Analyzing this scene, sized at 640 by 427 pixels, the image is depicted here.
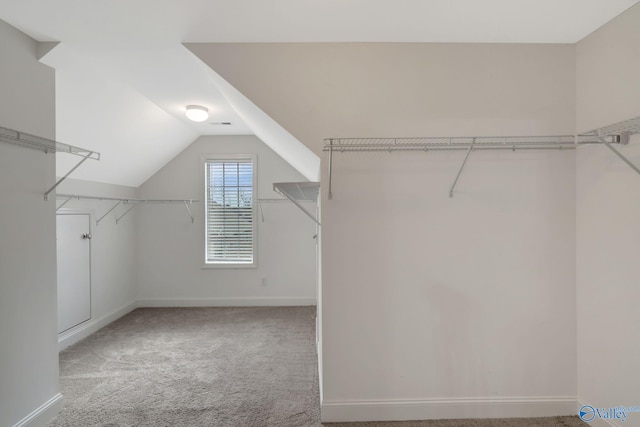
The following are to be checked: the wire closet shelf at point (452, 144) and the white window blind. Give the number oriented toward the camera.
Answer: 2

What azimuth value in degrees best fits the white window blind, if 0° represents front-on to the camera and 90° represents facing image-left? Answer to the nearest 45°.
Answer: approximately 0°

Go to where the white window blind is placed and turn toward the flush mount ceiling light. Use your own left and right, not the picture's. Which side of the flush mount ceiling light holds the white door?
right

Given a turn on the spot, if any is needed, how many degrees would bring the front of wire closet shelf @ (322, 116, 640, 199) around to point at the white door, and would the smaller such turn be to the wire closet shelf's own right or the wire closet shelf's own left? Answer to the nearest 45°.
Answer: approximately 90° to the wire closet shelf's own right

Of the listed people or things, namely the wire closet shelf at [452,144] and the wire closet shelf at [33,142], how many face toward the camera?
1

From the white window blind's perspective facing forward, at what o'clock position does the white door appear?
The white door is roughly at 2 o'clock from the white window blind.

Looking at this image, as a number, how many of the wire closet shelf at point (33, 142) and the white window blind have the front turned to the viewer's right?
1

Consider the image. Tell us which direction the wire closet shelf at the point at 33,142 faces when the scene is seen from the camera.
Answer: facing to the right of the viewer

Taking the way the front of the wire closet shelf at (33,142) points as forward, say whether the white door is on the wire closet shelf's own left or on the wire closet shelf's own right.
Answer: on the wire closet shelf's own left
